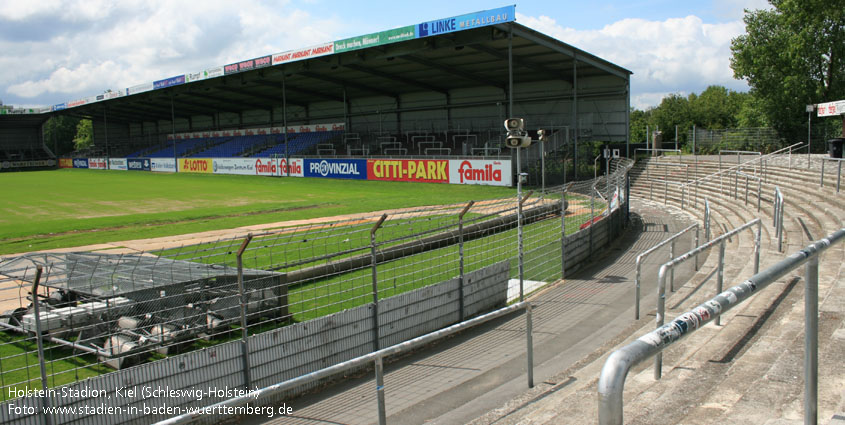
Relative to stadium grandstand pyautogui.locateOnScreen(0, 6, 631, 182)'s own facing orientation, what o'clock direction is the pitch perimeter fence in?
The pitch perimeter fence is roughly at 11 o'clock from the stadium grandstand.

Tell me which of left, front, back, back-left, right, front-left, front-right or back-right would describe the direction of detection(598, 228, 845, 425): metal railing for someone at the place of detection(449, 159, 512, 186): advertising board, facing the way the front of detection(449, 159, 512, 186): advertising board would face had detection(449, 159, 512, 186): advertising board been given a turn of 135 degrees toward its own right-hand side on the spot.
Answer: back

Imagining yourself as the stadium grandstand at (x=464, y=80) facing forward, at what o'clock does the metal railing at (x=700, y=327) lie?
The metal railing is roughly at 11 o'clock from the stadium grandstand.

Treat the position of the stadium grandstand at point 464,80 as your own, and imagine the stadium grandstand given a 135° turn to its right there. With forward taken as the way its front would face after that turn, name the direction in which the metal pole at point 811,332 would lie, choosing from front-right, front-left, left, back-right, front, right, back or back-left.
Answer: back

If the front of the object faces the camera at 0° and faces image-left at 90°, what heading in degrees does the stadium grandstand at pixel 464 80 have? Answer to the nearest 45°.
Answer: approximately 45°

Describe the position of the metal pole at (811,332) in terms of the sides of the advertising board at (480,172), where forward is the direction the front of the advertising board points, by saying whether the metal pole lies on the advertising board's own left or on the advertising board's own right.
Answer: on the advertising board's own left

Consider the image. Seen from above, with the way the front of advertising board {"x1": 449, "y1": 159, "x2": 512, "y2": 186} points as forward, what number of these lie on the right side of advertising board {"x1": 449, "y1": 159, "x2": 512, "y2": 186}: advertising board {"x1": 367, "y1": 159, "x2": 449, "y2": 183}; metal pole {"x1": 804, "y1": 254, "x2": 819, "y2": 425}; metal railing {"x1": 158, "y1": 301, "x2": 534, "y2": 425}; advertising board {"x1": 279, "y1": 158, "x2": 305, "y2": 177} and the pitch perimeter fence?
2

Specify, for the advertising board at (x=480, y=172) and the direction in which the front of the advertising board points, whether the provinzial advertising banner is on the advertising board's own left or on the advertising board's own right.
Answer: on the advertising board's own right

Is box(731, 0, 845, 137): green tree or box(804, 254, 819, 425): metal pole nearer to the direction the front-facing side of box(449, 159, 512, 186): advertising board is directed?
the metal pole

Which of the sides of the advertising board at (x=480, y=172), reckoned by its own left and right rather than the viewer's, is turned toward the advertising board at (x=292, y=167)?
right

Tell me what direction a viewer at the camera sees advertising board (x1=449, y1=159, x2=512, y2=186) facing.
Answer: facing the viewer and to the left of the viewer

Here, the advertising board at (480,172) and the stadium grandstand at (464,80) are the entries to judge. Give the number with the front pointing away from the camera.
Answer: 0

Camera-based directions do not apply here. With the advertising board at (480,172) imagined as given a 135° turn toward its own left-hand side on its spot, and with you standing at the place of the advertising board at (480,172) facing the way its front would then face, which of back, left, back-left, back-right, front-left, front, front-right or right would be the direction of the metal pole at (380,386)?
right
